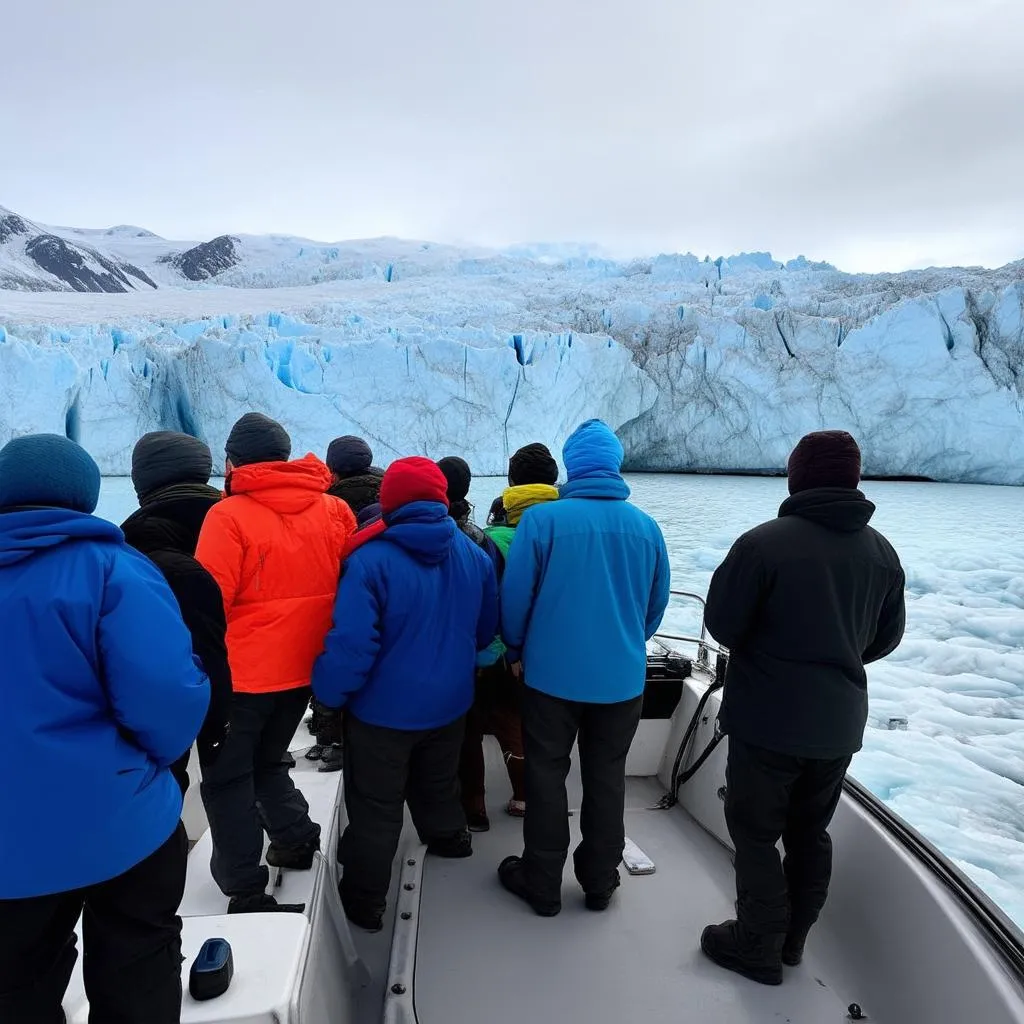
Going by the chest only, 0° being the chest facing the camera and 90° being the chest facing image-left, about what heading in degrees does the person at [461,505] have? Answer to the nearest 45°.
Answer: approximately 180°

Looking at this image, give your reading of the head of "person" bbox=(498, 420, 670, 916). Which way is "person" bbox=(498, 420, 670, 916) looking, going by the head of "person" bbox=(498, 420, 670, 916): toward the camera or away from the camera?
away from the camera

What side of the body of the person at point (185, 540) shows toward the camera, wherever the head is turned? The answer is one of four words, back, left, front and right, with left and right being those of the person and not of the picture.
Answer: back

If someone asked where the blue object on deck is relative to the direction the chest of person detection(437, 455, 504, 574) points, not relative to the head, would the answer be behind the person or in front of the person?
behind

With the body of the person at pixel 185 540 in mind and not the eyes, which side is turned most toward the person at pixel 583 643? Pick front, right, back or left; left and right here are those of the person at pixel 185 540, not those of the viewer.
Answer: right

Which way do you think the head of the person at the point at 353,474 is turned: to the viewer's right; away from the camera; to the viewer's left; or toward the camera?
away from the camera

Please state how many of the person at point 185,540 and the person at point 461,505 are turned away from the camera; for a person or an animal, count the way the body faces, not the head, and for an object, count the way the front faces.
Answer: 2

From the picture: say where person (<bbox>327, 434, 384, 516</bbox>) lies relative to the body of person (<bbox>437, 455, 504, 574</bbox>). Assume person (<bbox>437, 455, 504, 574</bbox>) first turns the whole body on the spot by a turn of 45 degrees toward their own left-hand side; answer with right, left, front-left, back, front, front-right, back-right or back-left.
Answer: front

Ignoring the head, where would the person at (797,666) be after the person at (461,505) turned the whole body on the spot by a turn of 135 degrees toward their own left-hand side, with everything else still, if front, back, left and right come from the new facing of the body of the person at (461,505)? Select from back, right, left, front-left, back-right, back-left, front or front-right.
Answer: left
